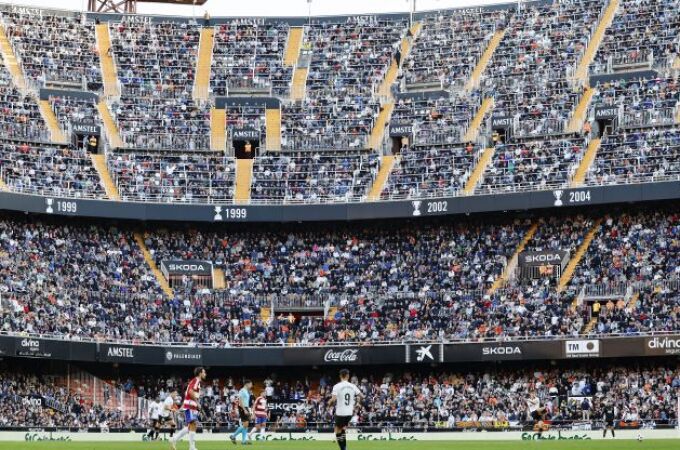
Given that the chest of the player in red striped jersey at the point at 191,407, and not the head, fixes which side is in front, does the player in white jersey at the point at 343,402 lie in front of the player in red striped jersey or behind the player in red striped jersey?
in front

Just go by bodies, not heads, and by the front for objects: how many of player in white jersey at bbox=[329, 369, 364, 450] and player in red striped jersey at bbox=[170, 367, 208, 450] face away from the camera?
1

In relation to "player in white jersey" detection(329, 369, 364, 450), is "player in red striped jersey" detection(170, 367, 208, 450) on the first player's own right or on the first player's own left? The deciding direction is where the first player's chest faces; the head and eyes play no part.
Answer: on the first player's own left

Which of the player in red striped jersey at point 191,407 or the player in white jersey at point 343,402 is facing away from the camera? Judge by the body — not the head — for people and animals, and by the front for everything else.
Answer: the player in white jersey

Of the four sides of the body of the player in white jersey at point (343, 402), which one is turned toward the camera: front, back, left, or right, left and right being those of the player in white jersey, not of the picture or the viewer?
back
